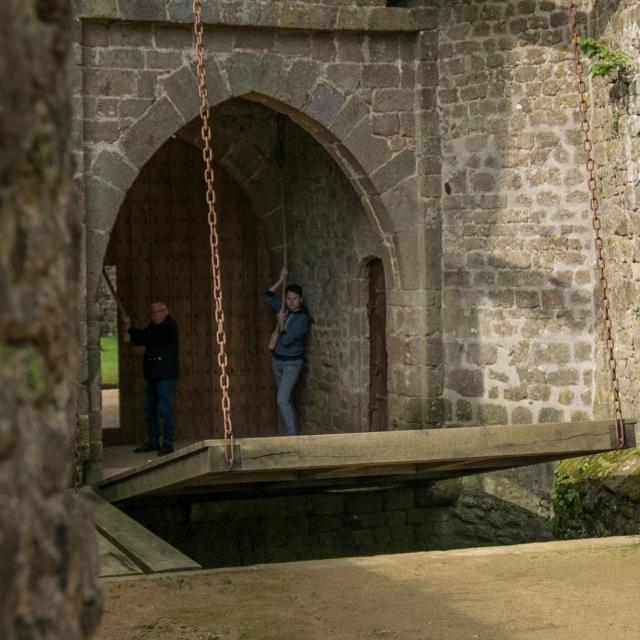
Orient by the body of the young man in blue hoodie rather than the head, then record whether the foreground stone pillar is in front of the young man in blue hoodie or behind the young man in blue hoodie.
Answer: in front

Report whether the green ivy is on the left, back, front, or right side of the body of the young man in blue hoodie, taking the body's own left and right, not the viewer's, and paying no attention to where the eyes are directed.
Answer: left

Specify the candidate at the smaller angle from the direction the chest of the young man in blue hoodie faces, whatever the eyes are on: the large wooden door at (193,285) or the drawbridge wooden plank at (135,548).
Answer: the drawbridge wooden plank

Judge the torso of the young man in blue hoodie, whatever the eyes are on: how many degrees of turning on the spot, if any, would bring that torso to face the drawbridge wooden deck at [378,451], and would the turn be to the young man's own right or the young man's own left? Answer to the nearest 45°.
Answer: approximately 45° to the young man's own left

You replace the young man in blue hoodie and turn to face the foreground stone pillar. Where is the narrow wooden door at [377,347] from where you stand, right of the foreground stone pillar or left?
left

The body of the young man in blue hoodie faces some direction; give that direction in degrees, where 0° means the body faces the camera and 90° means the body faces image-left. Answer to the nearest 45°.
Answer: approximately 45°

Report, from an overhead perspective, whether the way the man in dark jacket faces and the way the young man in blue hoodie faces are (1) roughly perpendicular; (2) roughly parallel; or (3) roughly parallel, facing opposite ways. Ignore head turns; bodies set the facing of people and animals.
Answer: roughly parallel

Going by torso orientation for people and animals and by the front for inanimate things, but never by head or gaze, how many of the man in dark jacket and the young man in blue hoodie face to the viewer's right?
0

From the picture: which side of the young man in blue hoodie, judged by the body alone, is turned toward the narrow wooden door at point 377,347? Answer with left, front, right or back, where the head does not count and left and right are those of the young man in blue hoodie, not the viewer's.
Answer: left

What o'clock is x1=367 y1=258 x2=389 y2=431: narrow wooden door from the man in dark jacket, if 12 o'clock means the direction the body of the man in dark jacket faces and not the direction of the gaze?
The narrow wooden door is roughly at 8 o'clock from the man in dark jacket.
